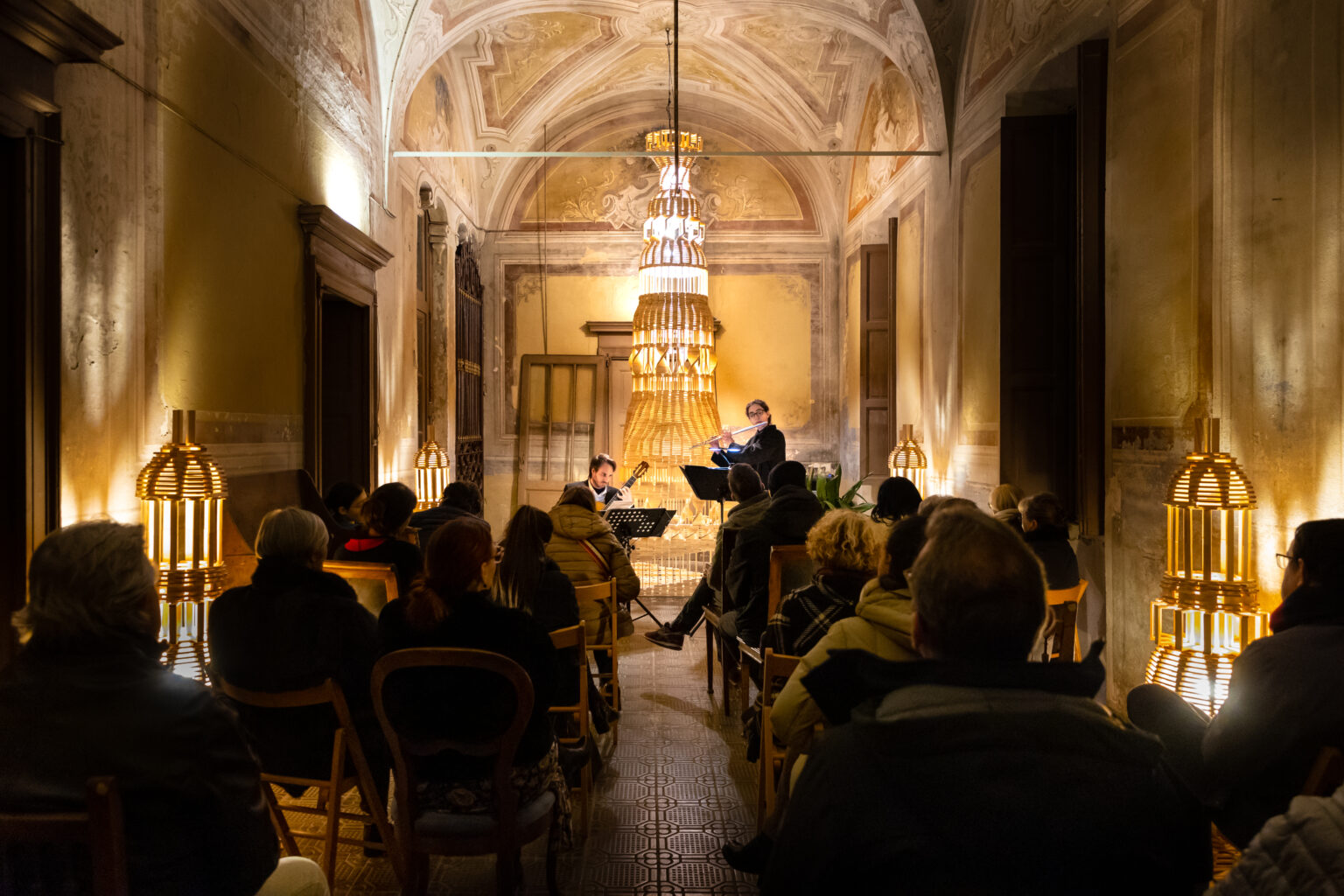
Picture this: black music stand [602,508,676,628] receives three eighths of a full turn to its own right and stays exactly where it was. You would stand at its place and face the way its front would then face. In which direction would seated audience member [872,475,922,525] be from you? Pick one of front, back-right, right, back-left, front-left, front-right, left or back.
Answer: front

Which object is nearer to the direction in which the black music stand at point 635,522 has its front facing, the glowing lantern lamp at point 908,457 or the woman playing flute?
the woman playing flute

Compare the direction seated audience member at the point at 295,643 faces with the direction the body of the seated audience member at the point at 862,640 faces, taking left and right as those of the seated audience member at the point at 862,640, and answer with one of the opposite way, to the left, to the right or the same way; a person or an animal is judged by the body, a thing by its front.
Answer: the same way

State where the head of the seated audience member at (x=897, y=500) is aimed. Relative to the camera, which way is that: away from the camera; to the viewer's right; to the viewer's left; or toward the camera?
away from the camera

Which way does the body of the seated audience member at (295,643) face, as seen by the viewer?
away from the camera

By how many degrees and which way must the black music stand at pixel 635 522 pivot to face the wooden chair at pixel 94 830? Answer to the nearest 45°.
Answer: approximately 180°

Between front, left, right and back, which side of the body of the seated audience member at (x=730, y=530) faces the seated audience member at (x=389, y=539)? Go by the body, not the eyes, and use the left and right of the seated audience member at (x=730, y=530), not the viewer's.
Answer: left

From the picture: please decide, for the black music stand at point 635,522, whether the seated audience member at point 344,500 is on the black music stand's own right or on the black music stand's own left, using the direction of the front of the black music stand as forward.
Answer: on the black music stand's own left

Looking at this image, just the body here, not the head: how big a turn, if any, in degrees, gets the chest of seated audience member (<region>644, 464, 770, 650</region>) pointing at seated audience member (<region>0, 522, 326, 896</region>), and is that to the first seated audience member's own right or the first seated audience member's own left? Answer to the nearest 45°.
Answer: approximately 135° to the first seated audience member's own left

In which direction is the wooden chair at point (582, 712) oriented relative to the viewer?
away from the camera

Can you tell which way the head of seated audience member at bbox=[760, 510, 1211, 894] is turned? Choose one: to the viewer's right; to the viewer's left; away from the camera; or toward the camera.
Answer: away from the camera

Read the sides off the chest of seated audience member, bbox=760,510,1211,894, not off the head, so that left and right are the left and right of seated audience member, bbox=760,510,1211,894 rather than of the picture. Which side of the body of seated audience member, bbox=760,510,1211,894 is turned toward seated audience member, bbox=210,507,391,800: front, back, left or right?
left

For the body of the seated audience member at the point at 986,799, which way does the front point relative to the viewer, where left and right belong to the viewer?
facing away from the viewer

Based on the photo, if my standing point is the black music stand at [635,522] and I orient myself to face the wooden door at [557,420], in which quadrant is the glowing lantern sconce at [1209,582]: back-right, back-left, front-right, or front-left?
back-right

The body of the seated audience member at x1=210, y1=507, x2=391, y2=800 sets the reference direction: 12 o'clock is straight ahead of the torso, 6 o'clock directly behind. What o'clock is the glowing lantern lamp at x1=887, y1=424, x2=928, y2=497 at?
The glowing lantern lamp is roughly at 2 o'clock from the seated audience member.

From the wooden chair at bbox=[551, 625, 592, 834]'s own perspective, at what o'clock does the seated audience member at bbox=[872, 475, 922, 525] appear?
The seated audience member is roughly at 2 o'clock from the wooden chair.

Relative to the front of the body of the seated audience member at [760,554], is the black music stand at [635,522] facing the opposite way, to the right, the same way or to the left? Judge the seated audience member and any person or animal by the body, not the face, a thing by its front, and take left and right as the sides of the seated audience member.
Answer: the same way

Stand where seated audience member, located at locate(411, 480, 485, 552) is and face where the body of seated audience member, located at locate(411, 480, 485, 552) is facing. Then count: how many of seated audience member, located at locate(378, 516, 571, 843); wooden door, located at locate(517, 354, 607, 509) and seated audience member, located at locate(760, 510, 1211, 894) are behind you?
2

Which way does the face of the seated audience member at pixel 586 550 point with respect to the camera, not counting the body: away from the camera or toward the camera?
away from the camera

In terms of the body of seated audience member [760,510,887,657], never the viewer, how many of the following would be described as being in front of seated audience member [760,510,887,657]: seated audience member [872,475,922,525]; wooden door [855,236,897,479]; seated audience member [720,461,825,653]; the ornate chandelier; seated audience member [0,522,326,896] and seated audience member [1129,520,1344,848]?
4

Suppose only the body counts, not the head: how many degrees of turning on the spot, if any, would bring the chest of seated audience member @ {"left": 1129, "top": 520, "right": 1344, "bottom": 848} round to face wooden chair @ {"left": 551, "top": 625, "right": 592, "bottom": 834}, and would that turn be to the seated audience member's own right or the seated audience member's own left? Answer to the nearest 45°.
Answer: approximately 45° to the seated audience member's own left

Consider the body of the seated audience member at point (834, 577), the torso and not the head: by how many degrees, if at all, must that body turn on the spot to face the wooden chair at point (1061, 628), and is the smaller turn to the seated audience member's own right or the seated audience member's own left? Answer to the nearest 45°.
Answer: approximately 45° to the seated audience member's own right
